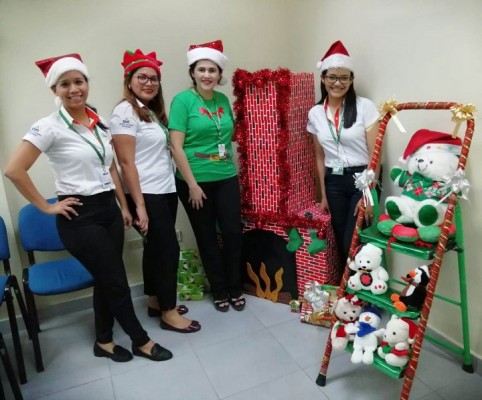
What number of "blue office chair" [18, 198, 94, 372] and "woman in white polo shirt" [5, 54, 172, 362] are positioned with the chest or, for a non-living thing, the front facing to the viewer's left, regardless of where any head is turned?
0

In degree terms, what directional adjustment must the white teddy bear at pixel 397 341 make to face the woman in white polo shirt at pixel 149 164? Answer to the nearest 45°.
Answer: approximately 45° to its right

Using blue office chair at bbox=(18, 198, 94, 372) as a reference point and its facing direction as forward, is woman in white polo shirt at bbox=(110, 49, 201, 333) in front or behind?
in front

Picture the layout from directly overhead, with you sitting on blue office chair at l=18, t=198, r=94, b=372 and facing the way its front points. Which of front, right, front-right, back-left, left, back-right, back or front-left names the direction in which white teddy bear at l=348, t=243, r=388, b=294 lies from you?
front

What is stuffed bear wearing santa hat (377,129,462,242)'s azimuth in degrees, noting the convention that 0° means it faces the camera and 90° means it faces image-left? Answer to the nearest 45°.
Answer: approximately 45°

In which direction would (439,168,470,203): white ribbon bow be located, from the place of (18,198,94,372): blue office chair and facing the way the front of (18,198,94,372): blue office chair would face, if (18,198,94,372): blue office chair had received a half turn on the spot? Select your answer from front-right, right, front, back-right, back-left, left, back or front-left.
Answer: back

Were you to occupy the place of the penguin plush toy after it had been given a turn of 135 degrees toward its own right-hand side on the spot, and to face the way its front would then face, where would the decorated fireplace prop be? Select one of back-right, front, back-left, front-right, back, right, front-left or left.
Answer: front-left

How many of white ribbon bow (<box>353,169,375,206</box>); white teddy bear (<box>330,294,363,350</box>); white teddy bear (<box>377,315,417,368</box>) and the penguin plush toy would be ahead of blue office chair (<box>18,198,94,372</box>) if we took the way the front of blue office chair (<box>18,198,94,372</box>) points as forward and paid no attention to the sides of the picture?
4

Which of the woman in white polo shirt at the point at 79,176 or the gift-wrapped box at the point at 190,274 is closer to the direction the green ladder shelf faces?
the woman in white polo shirt

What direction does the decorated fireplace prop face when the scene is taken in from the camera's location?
facing the viewer and to the left of the viewer

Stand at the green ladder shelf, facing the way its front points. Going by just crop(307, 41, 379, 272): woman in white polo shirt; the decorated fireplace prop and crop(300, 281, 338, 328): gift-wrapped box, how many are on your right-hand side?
3

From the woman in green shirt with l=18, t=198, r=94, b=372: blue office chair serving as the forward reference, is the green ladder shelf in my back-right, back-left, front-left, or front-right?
back-left

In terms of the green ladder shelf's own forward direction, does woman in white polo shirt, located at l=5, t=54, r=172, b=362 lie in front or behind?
in front

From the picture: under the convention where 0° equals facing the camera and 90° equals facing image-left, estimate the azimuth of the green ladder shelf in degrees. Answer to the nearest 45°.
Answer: approximately 45°
